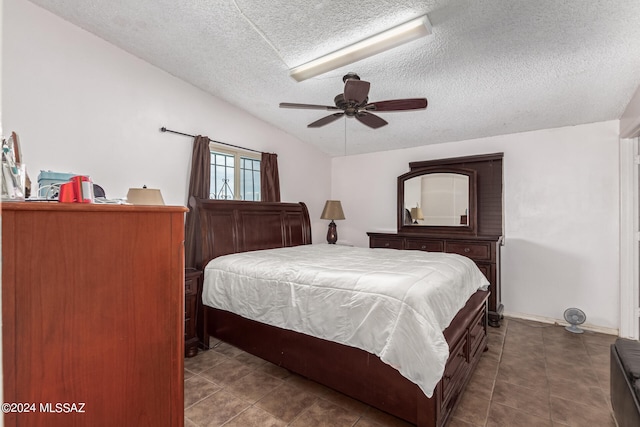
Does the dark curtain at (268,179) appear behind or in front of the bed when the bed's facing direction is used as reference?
behind

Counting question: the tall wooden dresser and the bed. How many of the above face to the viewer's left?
0

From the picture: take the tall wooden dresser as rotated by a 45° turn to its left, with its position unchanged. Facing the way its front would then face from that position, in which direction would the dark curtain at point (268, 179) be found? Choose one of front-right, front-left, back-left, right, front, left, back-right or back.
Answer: front

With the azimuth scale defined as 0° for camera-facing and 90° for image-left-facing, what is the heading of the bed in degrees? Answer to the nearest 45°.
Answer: approximately 315°

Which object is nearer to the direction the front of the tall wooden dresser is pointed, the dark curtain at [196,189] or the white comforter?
the white comforter

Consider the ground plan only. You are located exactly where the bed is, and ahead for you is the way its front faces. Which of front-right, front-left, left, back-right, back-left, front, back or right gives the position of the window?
back

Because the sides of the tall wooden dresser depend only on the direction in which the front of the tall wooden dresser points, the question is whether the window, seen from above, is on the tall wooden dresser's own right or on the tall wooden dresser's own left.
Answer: on the tall wooden dresser's own left

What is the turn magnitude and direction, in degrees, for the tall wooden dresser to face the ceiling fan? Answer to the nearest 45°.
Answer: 0° — it already faces it

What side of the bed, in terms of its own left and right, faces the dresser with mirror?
left

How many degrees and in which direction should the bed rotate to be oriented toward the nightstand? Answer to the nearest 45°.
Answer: approximately 135° to its right

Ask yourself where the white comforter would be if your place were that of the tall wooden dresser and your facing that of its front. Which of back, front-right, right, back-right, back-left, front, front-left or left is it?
front

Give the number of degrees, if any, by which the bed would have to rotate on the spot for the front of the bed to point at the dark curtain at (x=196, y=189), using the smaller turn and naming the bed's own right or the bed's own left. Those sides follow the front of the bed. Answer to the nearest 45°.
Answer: approximately 180°
